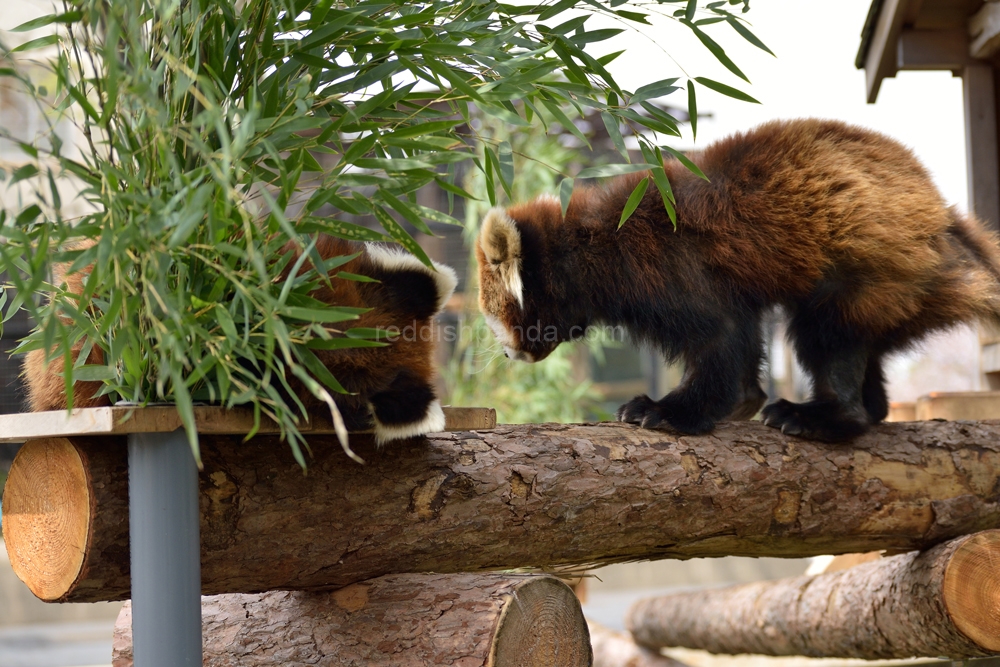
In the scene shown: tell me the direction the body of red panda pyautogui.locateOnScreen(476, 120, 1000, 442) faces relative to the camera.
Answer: to the viewer's left

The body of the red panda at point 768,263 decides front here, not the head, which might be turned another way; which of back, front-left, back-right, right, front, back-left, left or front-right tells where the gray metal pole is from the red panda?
front-left

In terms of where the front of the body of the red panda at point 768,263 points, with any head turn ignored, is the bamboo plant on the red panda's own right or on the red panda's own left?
on the red panda's own left

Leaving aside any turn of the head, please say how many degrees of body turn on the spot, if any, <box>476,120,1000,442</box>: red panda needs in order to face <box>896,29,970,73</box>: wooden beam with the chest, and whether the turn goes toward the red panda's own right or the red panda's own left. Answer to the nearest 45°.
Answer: approximately 135° to the red panda's own right

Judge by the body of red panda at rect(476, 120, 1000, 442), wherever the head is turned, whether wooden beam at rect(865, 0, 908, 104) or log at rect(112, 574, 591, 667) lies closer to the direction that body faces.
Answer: the log

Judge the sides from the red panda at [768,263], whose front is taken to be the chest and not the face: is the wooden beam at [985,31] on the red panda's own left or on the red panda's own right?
on the red panda's own right
